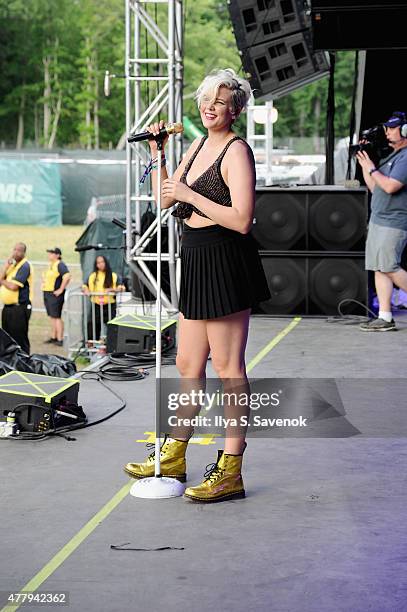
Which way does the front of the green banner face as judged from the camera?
facing the viewer

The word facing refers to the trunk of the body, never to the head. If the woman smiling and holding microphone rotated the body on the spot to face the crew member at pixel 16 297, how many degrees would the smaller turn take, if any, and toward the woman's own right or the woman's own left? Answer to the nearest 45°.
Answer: approximately 135° to the woman's own right

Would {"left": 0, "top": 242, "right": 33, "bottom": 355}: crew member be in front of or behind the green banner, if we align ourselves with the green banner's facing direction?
in front

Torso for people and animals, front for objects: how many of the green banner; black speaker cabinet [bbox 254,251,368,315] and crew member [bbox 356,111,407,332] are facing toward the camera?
2

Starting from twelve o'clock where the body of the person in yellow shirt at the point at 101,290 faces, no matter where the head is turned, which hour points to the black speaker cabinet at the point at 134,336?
The black speaker cabinet is roughly at 12 o'clock from the person in yellow shirt.

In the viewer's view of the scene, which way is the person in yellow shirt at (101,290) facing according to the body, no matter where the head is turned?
toward the camera

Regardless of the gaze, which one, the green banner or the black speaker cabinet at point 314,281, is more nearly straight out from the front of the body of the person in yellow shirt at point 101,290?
the black speaker cabinet

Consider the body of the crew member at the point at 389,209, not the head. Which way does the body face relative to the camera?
to the viewer's left

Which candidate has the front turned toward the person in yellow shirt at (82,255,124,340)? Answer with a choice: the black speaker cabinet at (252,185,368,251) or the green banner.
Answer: the green banner

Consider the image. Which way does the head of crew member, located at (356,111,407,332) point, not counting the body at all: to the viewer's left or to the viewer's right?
to the viewer's left
